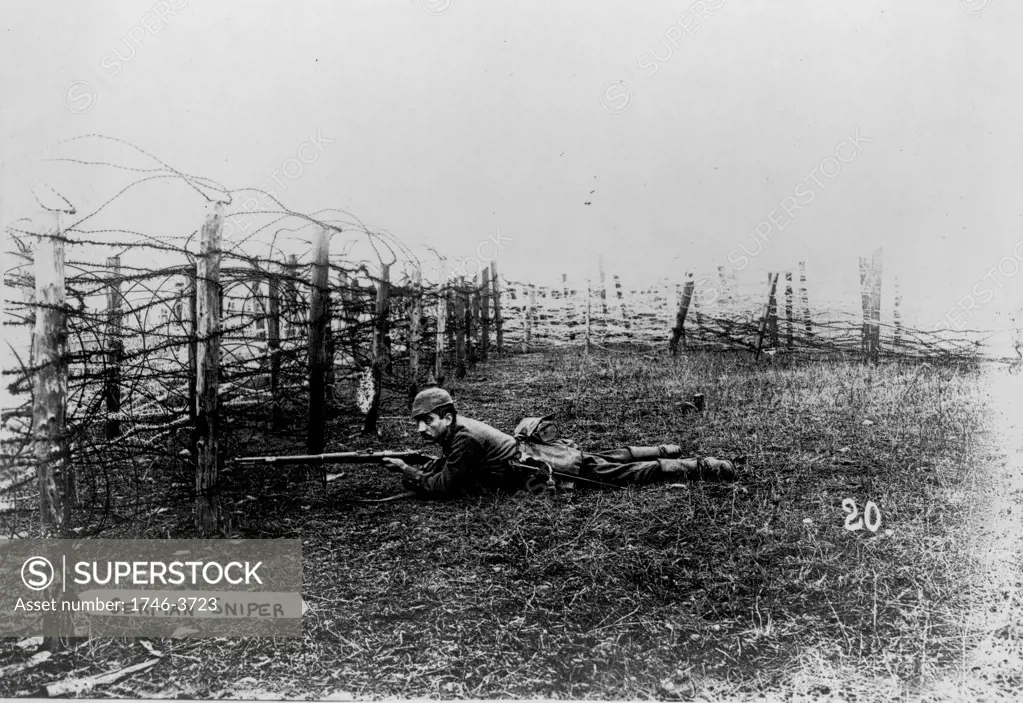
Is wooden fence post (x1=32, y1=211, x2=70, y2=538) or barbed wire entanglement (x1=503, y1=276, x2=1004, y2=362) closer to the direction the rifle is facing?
the wooden fence post

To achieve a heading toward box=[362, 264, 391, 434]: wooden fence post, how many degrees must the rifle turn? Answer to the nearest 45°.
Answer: approximately 90° to its right

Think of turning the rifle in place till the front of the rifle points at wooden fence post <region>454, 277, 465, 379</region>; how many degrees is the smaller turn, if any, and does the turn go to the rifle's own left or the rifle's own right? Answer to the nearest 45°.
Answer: approximately 90° to the rifle's own right

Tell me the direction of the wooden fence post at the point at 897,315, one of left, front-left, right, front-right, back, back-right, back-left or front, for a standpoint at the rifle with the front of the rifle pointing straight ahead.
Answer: back

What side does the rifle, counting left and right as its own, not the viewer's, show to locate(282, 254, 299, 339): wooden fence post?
right

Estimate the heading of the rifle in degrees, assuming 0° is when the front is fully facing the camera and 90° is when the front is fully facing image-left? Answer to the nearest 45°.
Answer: approximately 90°

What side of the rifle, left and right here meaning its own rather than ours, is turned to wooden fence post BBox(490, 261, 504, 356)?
right

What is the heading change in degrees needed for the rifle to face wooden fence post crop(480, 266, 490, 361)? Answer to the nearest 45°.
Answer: approximately 90° to its right
